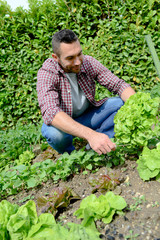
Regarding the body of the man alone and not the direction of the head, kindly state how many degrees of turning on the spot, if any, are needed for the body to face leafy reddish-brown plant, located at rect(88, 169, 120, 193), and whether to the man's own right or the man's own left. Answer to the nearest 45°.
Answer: approximately 45° to the man's own right

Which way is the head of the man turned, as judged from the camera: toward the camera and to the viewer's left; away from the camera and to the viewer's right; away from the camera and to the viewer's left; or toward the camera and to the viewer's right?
toward the camera and to the viewer's right

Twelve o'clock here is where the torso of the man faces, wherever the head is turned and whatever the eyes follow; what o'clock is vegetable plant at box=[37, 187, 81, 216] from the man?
The vegetable plant is roughly at 2 o'clock from the man.

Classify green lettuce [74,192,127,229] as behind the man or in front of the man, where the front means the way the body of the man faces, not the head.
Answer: in front

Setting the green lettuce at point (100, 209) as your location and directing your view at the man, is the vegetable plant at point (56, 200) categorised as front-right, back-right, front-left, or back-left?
front-left

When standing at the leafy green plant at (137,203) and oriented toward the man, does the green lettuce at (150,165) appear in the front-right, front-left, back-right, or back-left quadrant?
front-right

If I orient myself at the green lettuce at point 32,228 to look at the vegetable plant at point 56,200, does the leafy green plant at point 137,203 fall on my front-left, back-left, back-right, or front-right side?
front-right

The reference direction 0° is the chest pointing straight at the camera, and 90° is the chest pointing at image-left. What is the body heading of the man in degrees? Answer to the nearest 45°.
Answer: approximately 315°

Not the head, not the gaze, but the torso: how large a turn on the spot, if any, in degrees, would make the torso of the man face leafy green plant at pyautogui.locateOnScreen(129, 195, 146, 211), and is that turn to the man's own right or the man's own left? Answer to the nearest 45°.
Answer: approximately 45° to the man's own right
